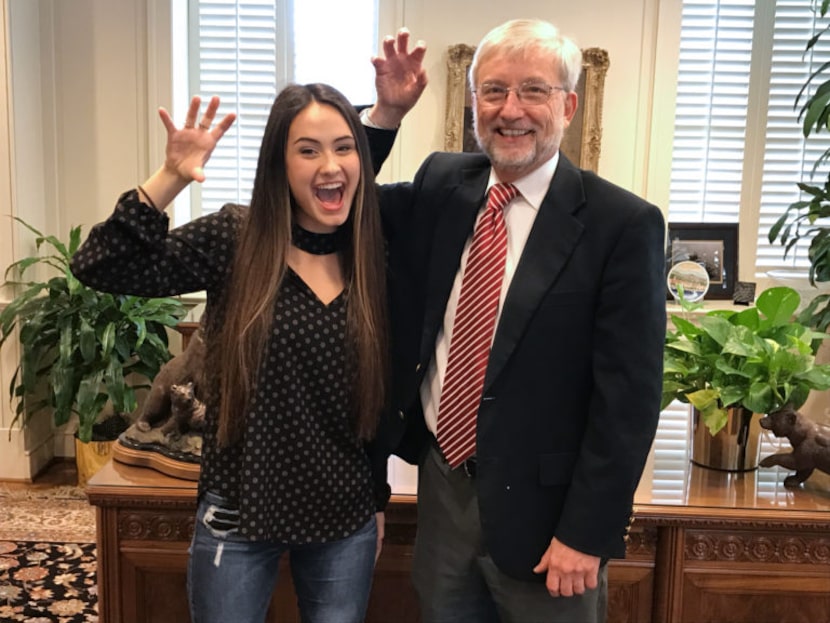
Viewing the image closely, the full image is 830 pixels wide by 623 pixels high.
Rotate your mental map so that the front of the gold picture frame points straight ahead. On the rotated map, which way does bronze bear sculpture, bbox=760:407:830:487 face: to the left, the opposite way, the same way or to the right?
to the right

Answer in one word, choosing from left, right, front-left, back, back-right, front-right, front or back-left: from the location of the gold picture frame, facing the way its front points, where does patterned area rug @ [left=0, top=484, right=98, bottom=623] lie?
front-right

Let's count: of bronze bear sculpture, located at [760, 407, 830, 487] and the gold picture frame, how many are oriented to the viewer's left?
1

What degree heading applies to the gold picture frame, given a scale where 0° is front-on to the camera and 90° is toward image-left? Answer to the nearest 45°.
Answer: approximately 0°

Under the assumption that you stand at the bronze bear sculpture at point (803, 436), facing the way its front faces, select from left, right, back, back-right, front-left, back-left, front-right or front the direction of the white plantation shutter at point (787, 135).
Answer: right

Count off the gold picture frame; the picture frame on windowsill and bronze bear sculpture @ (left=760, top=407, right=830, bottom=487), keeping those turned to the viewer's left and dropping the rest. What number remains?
1

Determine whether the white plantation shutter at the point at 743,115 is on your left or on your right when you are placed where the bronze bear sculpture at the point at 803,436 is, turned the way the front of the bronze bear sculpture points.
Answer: on your right

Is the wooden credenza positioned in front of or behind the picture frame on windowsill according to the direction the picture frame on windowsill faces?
in front

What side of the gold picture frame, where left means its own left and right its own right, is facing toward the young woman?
front

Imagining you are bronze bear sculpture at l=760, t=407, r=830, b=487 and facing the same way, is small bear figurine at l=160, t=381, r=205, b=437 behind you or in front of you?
in front

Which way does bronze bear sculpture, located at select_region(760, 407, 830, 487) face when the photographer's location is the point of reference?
facing to the left of the viewer

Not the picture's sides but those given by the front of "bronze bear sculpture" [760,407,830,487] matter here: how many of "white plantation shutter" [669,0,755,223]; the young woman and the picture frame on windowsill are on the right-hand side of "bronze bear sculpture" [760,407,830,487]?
2
